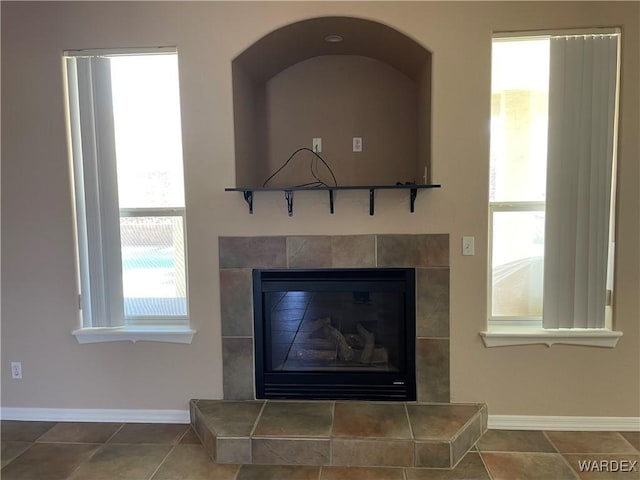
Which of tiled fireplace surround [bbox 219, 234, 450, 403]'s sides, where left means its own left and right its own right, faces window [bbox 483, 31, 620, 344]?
left

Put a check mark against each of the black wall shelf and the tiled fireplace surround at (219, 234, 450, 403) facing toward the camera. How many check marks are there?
2

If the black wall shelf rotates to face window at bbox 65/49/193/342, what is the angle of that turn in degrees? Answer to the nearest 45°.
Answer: approximately 90° to its right

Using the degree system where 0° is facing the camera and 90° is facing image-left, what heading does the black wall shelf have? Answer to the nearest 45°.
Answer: approximately 0°
